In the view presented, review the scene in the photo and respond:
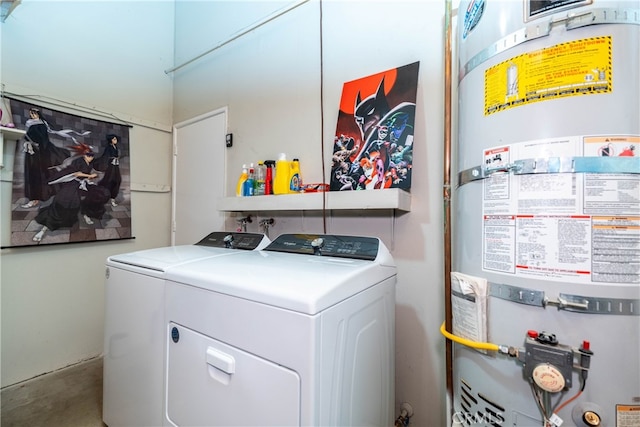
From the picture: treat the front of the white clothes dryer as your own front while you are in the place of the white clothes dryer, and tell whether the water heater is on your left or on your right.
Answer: on your left

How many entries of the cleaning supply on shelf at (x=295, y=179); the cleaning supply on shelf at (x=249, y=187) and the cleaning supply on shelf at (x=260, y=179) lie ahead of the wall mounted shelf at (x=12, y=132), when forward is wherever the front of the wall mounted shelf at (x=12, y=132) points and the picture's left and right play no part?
3

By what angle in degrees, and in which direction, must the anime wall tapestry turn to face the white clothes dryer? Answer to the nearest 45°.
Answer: approximately 45° to its right

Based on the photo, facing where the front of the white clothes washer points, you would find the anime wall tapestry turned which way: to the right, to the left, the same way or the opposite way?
to the left

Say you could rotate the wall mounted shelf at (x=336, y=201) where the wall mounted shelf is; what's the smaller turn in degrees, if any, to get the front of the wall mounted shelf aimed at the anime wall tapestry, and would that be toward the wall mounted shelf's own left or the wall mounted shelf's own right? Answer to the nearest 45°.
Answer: approximately 45° to the wall mounted shelf's own right

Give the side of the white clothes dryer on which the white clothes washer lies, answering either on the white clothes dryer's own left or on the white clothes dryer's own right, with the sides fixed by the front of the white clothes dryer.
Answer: on the white clothes dryer's own right

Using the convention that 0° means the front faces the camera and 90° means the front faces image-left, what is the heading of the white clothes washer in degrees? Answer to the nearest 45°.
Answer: approximately 45°

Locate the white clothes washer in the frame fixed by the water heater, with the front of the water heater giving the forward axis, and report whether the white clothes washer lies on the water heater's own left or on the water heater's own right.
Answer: on the water heater's own right

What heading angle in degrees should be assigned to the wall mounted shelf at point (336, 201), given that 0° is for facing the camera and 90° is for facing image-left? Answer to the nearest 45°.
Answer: approximately 45°

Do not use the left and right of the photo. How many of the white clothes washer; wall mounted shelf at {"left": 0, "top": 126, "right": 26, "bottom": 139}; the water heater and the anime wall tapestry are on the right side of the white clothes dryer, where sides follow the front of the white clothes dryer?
3
